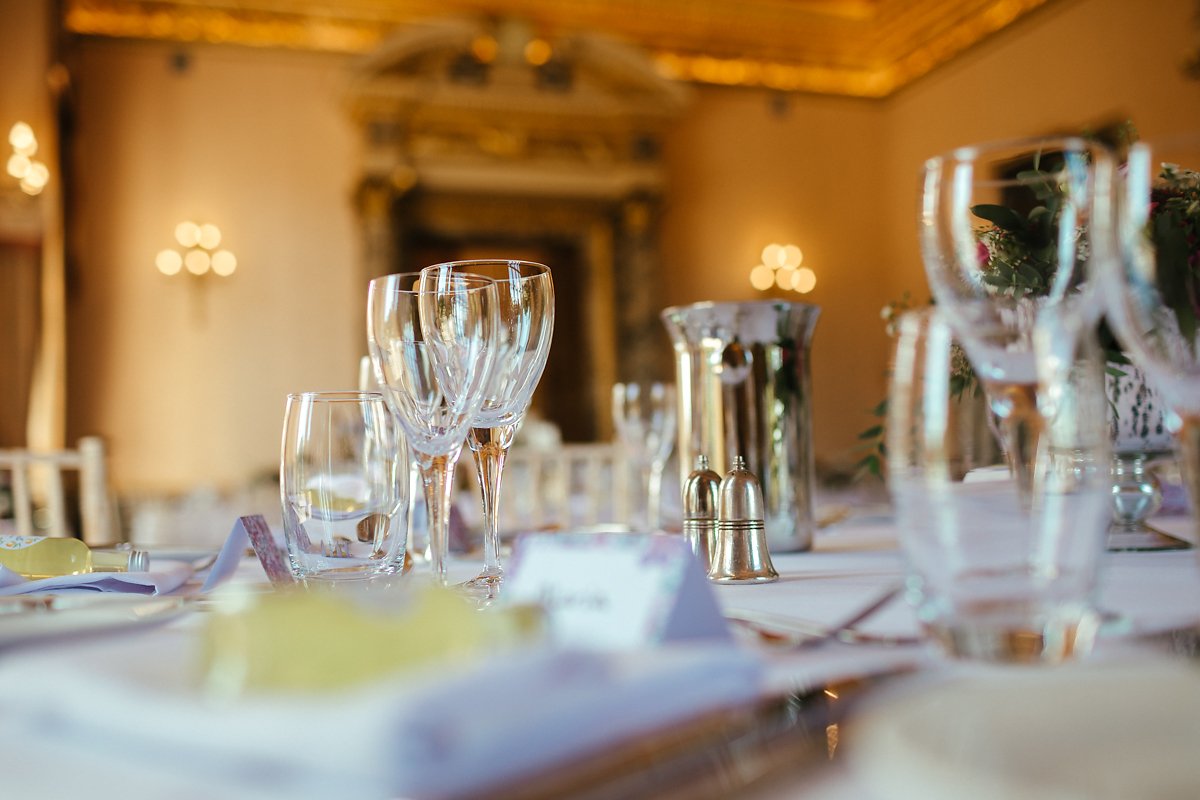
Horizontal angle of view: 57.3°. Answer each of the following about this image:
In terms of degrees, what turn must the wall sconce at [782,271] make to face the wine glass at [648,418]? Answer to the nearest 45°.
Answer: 0° — it already faces it

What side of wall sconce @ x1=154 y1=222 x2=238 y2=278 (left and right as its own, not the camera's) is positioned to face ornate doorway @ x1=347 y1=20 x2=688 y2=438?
left

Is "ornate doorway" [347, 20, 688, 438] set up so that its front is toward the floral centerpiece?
yes

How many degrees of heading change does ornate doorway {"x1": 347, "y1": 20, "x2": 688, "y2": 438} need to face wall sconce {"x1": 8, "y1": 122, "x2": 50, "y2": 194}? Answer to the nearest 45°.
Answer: approximately 90° to its right

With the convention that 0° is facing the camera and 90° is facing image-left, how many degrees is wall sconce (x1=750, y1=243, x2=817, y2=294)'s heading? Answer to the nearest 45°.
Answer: approximately 0°

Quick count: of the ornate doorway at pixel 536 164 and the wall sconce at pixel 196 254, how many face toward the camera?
2

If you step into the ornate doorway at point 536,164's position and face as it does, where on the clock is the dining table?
The dining table is roughly at 12 o'clock from the ornate doorway.

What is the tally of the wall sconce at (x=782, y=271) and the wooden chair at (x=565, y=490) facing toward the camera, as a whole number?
2

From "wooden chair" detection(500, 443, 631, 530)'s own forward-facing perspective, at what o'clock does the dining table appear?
The dining table is roughly at 12 o'clock from the wooden chair.
